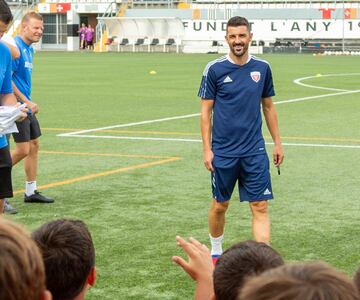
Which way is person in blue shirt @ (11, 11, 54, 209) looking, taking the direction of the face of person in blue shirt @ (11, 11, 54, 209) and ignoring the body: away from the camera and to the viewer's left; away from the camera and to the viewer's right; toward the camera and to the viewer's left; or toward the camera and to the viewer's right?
toward the camera and to the viewer's right

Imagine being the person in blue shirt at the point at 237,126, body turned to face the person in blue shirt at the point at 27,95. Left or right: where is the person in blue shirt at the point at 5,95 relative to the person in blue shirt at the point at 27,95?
left

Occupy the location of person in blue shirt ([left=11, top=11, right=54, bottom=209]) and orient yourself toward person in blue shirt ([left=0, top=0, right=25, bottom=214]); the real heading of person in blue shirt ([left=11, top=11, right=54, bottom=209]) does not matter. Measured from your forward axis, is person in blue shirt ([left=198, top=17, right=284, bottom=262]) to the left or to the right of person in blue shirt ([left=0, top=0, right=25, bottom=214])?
left

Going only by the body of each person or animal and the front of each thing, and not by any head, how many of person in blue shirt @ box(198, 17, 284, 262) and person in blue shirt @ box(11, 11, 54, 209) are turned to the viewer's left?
0

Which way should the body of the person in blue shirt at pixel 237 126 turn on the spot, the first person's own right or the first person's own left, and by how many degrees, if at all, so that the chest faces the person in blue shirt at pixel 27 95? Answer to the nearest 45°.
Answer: approximately 135° to the first person's own right

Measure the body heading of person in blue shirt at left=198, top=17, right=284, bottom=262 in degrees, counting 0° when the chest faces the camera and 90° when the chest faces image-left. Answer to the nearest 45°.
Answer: approximately 0°

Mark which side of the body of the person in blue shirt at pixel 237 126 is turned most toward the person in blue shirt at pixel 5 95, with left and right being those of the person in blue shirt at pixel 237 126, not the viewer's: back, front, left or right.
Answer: right

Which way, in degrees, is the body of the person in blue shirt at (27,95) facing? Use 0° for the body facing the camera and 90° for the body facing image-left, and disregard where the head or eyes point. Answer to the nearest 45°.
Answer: approximately 315°

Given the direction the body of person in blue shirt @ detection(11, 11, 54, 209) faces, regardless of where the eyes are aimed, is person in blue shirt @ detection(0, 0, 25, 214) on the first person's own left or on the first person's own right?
on the first person's own right
